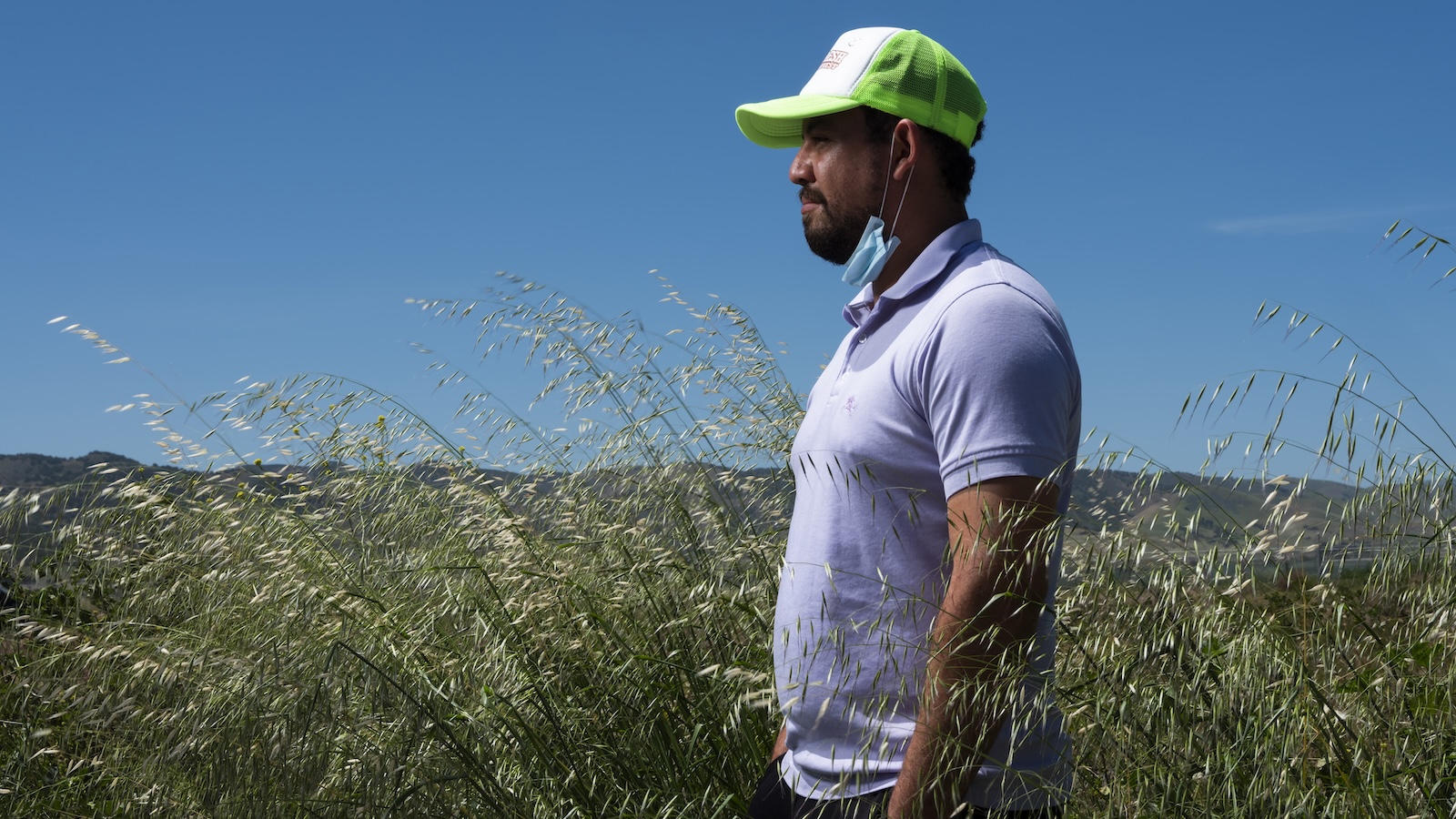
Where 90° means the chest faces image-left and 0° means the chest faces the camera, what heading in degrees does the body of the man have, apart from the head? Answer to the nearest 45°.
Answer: approximately 90°

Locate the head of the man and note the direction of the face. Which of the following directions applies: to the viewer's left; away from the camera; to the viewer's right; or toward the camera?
to the viewer's left
